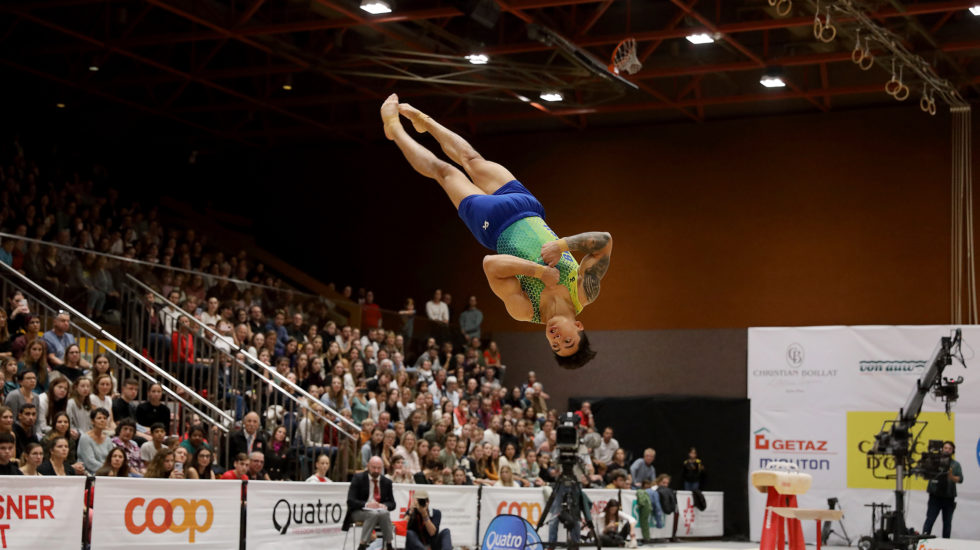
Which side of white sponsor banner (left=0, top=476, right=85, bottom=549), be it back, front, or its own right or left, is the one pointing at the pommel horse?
left

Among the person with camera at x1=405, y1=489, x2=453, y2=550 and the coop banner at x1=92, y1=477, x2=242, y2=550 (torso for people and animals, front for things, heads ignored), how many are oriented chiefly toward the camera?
2

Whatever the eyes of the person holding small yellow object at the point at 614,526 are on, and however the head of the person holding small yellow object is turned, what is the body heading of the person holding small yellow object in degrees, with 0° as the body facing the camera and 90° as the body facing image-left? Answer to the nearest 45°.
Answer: approximately 0°
